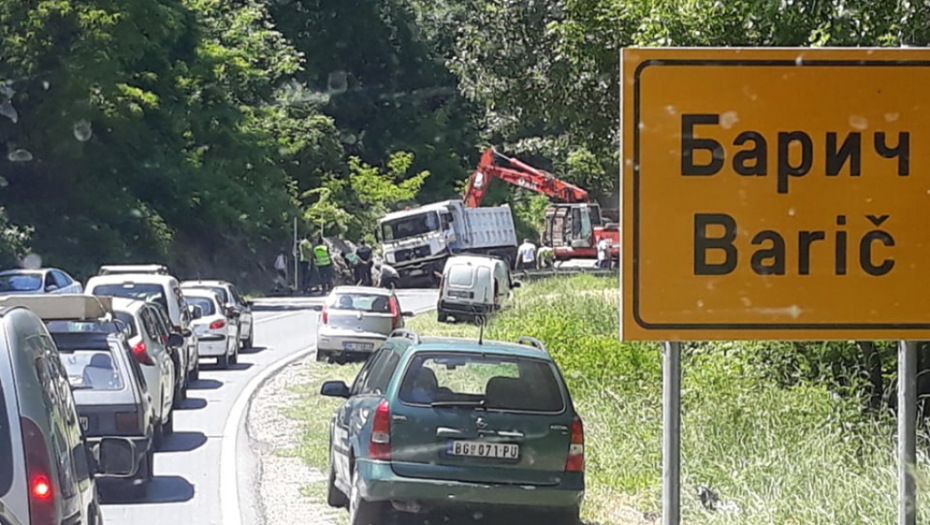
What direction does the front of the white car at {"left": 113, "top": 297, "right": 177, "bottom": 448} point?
away from the camera

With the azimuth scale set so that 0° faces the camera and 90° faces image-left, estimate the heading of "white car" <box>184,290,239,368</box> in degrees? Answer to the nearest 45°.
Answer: approximately 180°

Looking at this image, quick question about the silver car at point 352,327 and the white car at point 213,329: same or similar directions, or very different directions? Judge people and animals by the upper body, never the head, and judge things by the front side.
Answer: same or similar directions

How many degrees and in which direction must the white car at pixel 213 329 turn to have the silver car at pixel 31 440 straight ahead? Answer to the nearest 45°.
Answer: approximately 180°

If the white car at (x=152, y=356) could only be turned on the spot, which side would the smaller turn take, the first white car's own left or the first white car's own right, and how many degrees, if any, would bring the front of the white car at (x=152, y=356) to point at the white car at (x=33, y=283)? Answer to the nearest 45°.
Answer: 0° — it already faces it

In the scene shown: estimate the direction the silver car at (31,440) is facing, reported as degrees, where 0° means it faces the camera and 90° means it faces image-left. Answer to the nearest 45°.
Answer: approximately 180°

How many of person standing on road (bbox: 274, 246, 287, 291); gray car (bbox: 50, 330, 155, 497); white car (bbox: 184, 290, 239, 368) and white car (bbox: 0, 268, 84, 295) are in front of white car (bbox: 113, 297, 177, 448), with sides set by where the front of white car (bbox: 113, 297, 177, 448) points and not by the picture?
3

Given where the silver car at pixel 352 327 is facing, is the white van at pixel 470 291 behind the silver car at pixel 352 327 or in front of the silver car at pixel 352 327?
in front

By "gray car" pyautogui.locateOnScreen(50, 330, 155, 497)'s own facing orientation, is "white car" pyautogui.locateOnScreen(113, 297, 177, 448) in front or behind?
in front

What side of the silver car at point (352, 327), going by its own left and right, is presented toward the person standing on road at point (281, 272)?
front

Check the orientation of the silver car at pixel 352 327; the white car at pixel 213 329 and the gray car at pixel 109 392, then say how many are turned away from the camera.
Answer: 3

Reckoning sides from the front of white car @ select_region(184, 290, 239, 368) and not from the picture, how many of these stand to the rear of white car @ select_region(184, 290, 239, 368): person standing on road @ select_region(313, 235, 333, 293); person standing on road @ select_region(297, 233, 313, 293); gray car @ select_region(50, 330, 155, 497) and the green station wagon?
2

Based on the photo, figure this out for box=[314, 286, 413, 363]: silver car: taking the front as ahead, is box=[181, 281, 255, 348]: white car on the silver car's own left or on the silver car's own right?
on the silver car's own left

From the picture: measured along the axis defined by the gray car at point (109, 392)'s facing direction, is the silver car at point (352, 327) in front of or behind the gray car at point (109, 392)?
in front

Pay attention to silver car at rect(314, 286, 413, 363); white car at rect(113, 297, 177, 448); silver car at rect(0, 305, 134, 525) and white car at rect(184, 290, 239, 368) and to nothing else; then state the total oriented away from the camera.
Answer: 4

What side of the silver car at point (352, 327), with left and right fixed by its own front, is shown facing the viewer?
back

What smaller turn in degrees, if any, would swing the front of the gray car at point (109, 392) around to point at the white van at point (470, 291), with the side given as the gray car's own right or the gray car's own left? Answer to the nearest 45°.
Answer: approximately 45° to the gray car's own right
